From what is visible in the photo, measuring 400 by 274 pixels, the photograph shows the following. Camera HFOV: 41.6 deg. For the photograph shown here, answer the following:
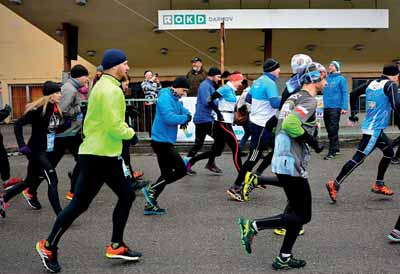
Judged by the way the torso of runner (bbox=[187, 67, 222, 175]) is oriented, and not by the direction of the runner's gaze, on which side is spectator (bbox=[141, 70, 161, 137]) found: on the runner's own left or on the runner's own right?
on the runner's own left

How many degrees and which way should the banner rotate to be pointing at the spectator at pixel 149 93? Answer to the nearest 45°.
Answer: approximately 45° to its right

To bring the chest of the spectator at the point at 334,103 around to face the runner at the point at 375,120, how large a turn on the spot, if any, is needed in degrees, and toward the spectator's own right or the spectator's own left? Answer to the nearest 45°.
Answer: approximately 45° to the spectator's own left

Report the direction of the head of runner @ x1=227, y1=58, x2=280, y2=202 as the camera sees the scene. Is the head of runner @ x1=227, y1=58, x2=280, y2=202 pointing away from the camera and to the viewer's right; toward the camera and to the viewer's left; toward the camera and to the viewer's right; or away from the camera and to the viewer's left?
away from the camera and to the viewer's right

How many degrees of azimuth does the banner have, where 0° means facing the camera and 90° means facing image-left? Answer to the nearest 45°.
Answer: approximately 0°

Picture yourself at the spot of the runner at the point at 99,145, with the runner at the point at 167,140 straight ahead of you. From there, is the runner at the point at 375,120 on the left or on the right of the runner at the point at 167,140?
right
